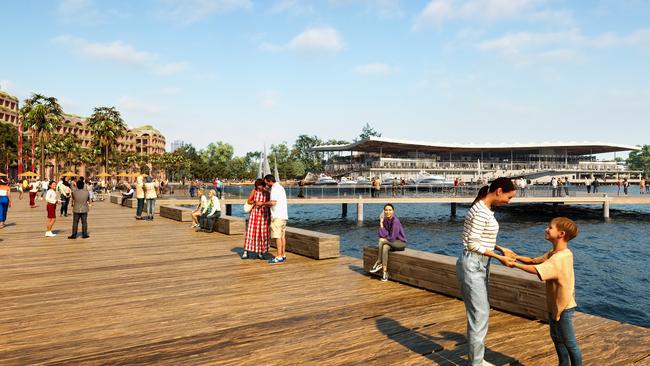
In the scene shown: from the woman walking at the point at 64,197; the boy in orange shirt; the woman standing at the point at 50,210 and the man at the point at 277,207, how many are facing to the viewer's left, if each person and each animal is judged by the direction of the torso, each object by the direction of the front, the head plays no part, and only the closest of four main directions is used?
2

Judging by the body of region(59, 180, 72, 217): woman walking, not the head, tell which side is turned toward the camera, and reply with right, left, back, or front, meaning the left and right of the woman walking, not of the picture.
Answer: front

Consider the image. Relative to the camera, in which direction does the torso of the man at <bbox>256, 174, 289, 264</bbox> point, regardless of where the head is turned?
to the viewer's left

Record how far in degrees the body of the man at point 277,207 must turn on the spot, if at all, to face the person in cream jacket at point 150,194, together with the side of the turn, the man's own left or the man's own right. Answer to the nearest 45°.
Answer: approximately 45° to the man's own right

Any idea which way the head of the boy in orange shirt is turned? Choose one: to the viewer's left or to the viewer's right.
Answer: to the viewer's left

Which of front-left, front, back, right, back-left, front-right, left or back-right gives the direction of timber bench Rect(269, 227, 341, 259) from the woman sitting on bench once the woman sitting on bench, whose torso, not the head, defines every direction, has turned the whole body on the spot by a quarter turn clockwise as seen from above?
front

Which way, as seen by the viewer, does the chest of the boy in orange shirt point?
to the viewer's left

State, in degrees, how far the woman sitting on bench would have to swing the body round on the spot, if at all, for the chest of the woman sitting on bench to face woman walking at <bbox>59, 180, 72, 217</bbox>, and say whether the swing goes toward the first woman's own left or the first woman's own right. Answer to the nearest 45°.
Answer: approximately 90° to the first woman's own right
